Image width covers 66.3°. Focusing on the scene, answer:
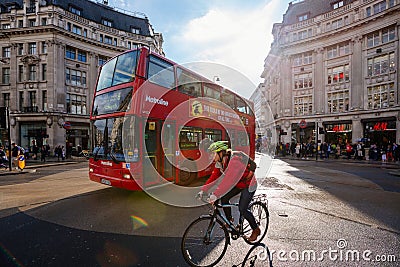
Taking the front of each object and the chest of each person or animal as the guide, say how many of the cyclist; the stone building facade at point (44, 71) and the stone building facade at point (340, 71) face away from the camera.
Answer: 0

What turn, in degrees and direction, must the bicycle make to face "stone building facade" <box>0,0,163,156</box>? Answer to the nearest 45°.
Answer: approximately 90° to its right

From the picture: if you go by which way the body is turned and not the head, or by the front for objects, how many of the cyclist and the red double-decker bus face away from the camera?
0

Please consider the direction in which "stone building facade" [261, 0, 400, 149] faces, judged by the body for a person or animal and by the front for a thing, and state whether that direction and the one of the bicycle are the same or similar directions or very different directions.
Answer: same or similar directions

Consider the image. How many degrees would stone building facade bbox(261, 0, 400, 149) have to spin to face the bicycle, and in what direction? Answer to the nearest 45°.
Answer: approximately 45° to its left

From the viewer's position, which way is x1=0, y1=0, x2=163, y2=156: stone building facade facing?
facing the viewer and to the right of the viewer

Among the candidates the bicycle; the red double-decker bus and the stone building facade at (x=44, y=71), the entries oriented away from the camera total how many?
0

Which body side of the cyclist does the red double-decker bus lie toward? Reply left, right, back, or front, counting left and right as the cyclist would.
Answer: right

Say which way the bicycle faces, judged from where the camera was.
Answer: facing the viewer and to the left of the viewer

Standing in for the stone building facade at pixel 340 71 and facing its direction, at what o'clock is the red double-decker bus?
The red double-decker bus is roughly at 11 o'clock from the stone building facade.

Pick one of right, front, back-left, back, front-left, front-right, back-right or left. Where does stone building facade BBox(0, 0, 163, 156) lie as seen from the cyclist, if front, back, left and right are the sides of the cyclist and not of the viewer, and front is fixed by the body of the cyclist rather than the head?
right

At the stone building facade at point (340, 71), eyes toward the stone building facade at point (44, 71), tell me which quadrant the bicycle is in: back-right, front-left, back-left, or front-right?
front-left

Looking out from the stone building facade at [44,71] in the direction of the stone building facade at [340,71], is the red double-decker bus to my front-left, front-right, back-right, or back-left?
front-right
